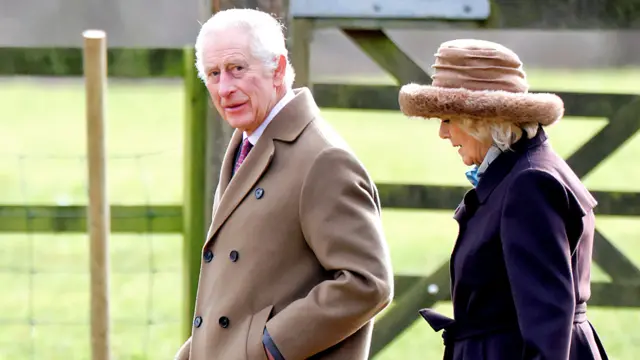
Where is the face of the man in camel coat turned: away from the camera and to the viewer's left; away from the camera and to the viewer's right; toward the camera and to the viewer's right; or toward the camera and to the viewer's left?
toward the camera and to the viewer's left

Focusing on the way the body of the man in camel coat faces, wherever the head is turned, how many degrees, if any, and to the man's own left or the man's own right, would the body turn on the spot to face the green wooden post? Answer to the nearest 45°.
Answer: approximately 135° to the man's own right
